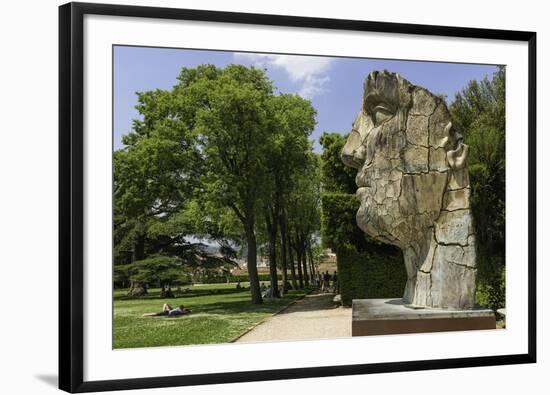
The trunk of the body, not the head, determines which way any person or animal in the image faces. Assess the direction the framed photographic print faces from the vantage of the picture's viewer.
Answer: facing the viewer and to the right of the viewer
